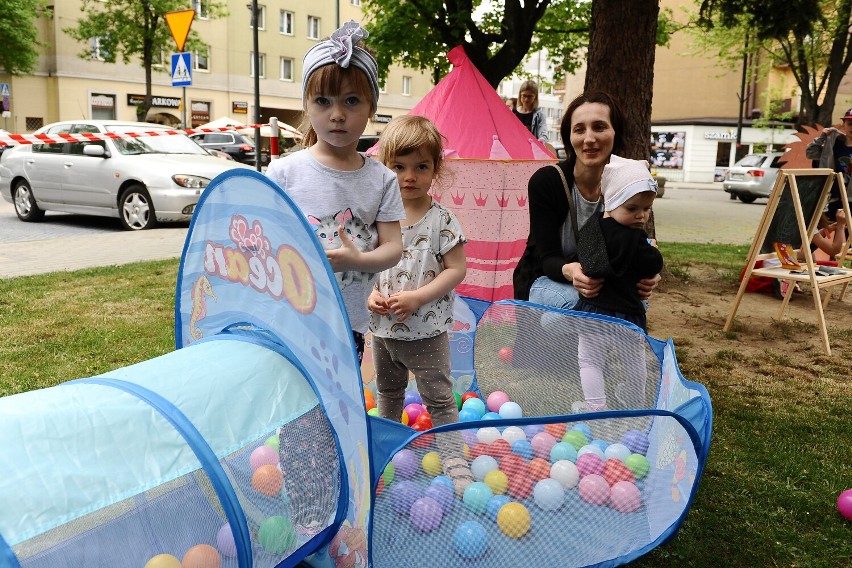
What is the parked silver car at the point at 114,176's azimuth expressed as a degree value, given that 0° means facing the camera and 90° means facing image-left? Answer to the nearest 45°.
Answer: approximately 315°

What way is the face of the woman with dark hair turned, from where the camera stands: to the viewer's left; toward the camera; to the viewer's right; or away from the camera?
toward the camera

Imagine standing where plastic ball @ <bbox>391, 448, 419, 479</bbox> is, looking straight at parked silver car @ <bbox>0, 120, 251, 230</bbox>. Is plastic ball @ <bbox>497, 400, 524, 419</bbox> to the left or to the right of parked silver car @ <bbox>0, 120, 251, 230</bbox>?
right

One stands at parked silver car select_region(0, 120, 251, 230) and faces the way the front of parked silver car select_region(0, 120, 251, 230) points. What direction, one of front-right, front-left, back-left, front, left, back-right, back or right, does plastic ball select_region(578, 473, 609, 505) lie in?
front-right

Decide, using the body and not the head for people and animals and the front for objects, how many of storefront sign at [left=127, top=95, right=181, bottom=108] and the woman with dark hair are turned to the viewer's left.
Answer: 0

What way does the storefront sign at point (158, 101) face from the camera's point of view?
toward the camera

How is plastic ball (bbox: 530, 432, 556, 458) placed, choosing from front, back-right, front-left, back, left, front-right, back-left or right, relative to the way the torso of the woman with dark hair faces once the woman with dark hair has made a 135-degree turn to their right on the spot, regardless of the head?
left

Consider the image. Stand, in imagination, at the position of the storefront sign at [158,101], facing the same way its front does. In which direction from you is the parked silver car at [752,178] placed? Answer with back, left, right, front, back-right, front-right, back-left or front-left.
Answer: front-left

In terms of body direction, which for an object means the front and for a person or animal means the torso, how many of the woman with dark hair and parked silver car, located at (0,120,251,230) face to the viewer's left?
0

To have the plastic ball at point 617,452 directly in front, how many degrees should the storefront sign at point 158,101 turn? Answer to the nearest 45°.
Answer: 0° — it already faces it

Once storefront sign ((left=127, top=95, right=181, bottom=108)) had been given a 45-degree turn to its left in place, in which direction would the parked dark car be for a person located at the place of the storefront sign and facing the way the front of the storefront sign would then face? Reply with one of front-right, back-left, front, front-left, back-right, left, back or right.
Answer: front-right

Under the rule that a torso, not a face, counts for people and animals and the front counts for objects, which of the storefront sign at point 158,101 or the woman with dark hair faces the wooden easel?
the storefront sign

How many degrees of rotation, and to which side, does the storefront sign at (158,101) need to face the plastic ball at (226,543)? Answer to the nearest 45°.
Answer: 0° — it already faces it

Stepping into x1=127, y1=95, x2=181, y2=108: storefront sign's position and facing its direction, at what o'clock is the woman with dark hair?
The woman with dark hair is roughly at 12 o'clock from the storefront sign.

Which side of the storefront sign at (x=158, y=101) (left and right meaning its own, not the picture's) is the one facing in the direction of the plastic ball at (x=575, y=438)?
front

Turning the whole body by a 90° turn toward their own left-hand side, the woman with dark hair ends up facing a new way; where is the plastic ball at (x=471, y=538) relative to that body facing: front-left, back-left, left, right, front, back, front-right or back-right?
back-right

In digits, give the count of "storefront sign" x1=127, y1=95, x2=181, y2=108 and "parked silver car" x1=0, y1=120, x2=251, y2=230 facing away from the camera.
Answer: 0

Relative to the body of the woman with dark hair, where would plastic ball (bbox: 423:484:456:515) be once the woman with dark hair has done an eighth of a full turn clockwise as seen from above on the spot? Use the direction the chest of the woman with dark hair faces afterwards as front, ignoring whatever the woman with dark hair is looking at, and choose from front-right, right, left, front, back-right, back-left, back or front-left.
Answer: front

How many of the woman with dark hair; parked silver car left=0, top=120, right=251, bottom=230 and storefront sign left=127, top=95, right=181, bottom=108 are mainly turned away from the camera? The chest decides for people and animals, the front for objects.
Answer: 0

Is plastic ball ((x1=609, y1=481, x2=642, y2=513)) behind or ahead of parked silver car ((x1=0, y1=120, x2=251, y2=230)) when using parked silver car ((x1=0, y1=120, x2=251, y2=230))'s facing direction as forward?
ahead
